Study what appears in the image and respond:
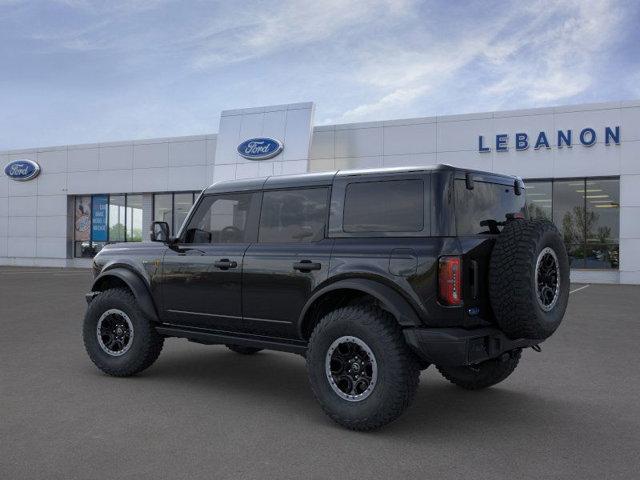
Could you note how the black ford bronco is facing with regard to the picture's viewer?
facing away from the viewer and to the left of the viewer

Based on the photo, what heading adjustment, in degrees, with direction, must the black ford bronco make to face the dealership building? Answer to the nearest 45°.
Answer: approximately 45° to its right
